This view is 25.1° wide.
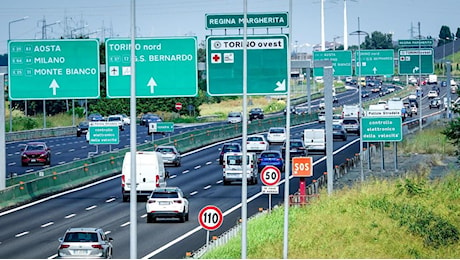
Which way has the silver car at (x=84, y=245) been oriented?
away from the camera

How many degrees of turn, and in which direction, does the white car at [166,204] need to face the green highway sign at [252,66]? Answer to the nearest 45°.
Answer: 0° — it already faces it

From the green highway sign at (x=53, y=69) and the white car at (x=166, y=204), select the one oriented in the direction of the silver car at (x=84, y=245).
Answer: the green highway sign

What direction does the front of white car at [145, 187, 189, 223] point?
away from the camera

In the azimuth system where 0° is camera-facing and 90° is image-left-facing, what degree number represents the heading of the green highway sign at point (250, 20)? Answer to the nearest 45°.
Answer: approximately 0°

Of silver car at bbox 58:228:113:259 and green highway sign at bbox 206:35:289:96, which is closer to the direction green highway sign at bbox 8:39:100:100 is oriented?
the silver car

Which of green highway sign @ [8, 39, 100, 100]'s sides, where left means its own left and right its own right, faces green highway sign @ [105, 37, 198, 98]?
left

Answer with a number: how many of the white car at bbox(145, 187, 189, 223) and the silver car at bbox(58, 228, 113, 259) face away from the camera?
2
